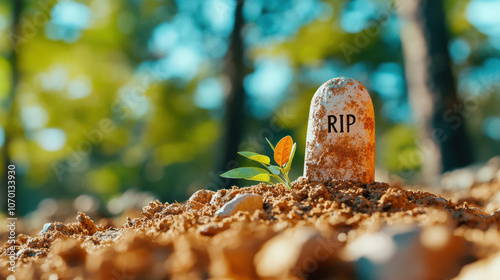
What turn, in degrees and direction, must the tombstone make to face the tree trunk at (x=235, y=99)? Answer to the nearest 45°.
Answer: approximately 180°

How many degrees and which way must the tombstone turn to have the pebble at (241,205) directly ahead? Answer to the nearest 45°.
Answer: approximately 45° to its right

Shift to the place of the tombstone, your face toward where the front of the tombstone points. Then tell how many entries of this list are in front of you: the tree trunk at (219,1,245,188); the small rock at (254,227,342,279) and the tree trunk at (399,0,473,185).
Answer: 1

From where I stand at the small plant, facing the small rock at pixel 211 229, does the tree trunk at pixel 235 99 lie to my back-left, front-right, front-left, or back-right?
back-right

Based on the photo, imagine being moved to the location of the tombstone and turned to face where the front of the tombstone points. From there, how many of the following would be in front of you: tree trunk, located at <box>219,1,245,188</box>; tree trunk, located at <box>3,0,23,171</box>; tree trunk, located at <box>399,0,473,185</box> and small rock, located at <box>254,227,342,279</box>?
1

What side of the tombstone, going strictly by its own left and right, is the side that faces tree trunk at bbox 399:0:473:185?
back

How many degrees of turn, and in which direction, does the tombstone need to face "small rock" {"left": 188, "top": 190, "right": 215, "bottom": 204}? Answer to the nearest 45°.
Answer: approximately 90° to its right

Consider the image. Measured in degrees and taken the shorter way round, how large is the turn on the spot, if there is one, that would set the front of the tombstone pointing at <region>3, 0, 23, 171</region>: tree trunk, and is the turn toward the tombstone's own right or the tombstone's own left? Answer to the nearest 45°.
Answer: approximately 135° to the tombstone's own right

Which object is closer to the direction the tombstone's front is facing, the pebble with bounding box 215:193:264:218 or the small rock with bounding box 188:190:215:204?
the pebble

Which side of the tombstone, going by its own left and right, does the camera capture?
front

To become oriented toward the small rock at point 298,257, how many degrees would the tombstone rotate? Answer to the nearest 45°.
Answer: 0° — it already faces it

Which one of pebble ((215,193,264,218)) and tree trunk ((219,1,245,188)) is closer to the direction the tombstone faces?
the pebble
